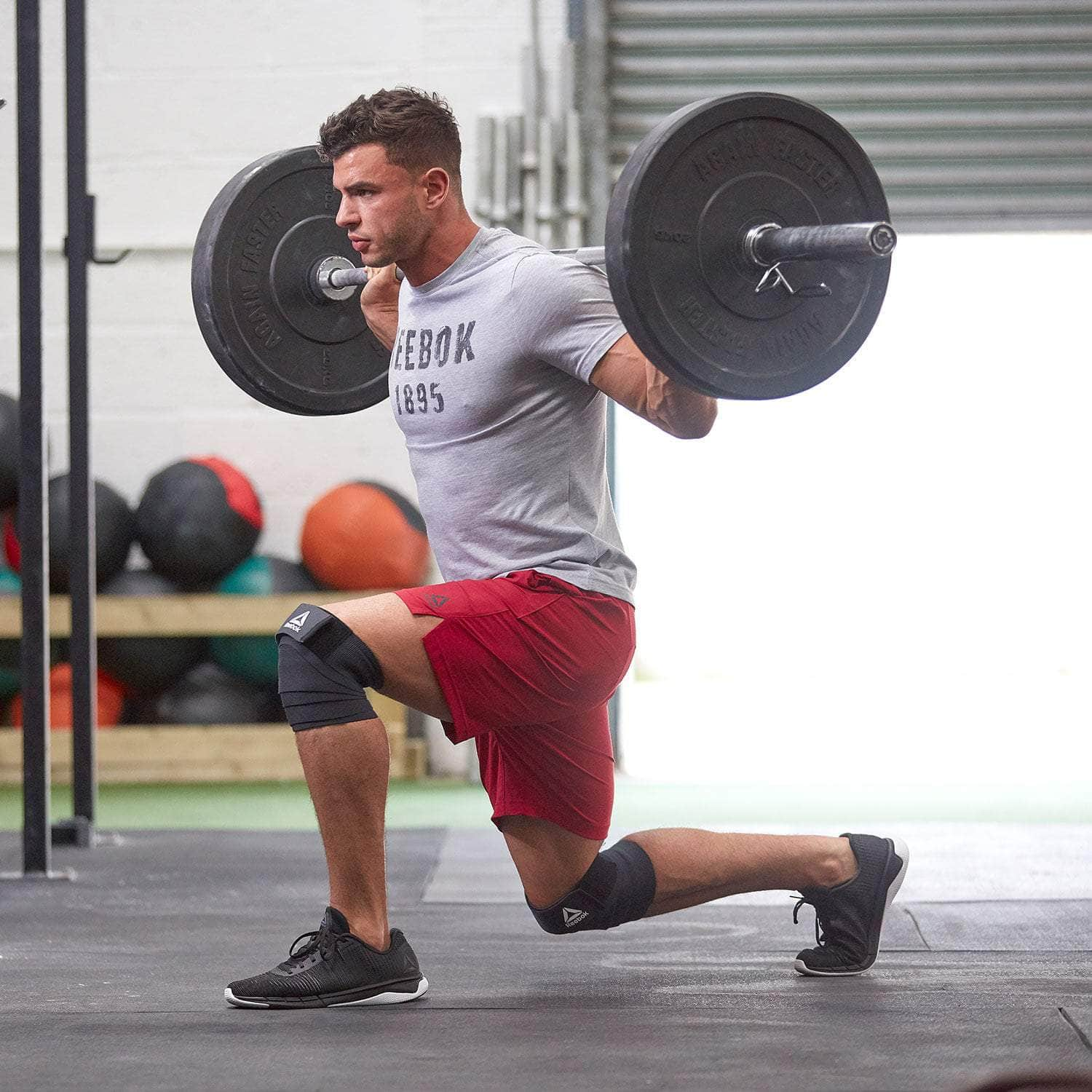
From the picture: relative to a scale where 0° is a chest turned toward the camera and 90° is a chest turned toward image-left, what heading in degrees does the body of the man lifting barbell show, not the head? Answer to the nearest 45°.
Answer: approximately 45°

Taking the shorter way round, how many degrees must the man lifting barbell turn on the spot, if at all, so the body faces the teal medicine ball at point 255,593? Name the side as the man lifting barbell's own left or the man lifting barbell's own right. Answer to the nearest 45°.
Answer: approximately 135° to the man lifting barbell's own right

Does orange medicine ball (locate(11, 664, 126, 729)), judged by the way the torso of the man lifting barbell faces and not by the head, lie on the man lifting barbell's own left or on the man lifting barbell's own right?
on the man lifting barbell's own right

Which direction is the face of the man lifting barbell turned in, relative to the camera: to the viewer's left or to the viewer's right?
to the viewer's left

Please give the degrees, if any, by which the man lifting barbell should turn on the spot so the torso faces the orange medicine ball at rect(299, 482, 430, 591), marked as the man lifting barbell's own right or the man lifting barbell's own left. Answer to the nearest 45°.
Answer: approximately 135° to the man lifting barbell's own right

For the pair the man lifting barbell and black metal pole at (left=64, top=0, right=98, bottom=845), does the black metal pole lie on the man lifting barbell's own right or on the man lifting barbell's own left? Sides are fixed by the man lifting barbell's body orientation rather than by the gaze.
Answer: on the man lifting barbell's own right

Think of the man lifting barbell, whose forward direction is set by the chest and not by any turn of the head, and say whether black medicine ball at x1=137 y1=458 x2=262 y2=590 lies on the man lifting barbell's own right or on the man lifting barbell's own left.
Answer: on the man lifting barbell's own right
